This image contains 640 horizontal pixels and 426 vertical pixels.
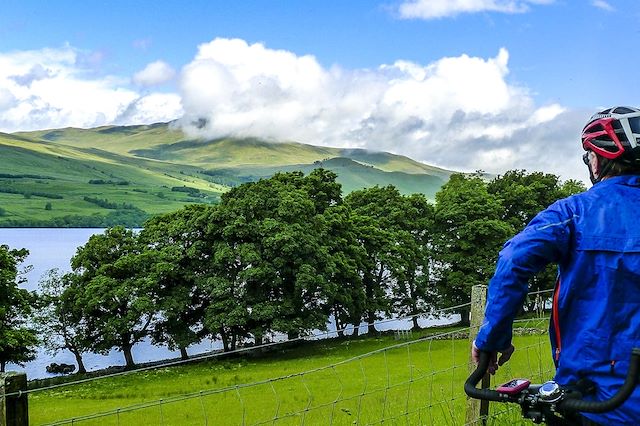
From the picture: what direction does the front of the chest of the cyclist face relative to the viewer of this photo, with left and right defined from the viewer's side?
facing away from the viewer and to the left of the viewer

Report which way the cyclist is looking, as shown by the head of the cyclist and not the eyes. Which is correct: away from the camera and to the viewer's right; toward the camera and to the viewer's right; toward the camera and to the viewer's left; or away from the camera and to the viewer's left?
away from the camera and to the viewer's left

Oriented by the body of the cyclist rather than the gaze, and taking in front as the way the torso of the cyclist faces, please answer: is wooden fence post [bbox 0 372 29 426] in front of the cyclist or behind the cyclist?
in front

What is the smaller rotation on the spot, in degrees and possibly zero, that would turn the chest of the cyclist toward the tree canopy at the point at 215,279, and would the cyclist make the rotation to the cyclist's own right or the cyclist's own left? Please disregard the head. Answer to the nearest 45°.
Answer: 0° — they already face it

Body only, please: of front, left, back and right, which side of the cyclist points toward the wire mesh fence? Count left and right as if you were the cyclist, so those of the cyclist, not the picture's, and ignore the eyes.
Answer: front

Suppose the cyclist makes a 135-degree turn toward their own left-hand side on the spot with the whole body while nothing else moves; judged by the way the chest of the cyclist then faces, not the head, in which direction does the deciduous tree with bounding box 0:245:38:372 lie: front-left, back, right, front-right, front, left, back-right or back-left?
back-right

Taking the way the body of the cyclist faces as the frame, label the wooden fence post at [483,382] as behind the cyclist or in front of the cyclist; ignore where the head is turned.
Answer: in front
